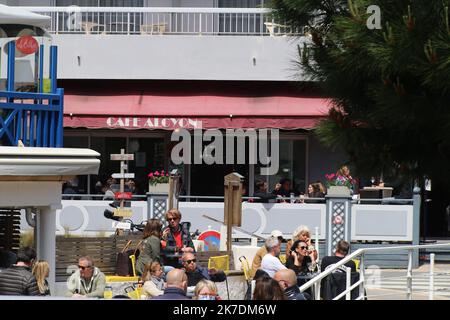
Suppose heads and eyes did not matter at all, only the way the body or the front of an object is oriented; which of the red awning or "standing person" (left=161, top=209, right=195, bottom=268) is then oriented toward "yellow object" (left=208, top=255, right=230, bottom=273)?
the red awning

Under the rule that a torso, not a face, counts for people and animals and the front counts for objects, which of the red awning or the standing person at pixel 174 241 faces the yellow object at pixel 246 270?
the red awning

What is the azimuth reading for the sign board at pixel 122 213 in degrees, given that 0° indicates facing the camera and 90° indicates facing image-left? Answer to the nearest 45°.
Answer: approximately 0°

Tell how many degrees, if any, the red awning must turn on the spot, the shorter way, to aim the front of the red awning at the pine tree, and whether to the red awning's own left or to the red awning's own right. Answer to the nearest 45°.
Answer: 0° — it already faces it

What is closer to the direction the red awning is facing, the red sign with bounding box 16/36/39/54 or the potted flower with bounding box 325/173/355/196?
the red sign
